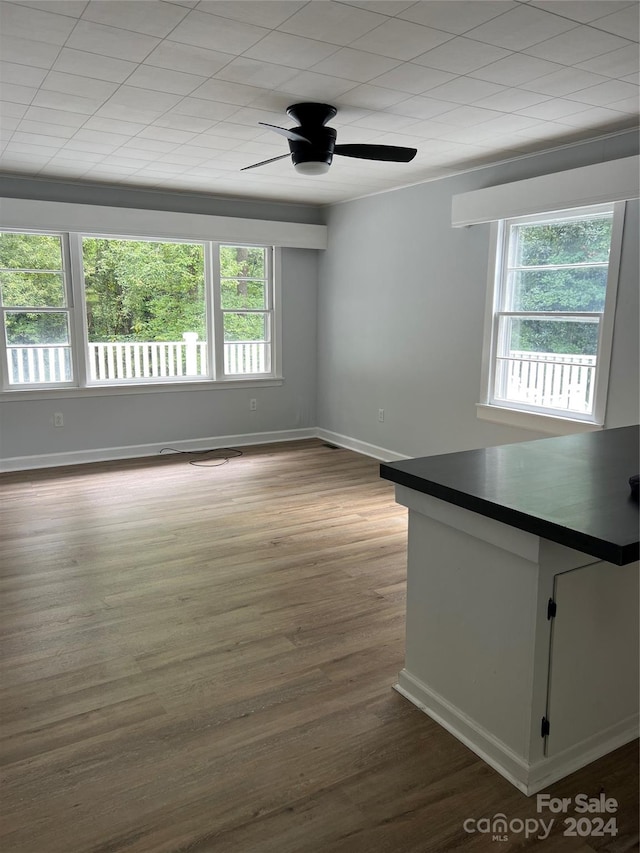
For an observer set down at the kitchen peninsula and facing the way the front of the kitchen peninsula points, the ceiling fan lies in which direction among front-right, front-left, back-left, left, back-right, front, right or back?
back

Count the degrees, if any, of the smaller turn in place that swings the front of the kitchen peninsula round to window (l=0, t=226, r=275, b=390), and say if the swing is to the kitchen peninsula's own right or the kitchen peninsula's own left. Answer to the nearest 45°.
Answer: approximately 180°

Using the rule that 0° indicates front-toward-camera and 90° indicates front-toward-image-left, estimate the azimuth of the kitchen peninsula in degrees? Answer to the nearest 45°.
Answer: approximately 315°

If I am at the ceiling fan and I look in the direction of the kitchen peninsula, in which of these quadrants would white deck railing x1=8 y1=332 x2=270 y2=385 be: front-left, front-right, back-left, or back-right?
back-right

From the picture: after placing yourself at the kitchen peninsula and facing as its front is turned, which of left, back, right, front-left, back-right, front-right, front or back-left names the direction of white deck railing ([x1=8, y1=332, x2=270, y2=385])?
back

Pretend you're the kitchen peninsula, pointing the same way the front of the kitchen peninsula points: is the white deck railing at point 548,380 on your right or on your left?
on your left

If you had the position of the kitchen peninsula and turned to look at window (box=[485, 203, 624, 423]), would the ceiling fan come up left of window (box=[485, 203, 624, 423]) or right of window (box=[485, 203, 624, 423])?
left

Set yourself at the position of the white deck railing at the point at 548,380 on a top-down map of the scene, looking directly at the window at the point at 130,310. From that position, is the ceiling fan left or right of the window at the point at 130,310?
left
